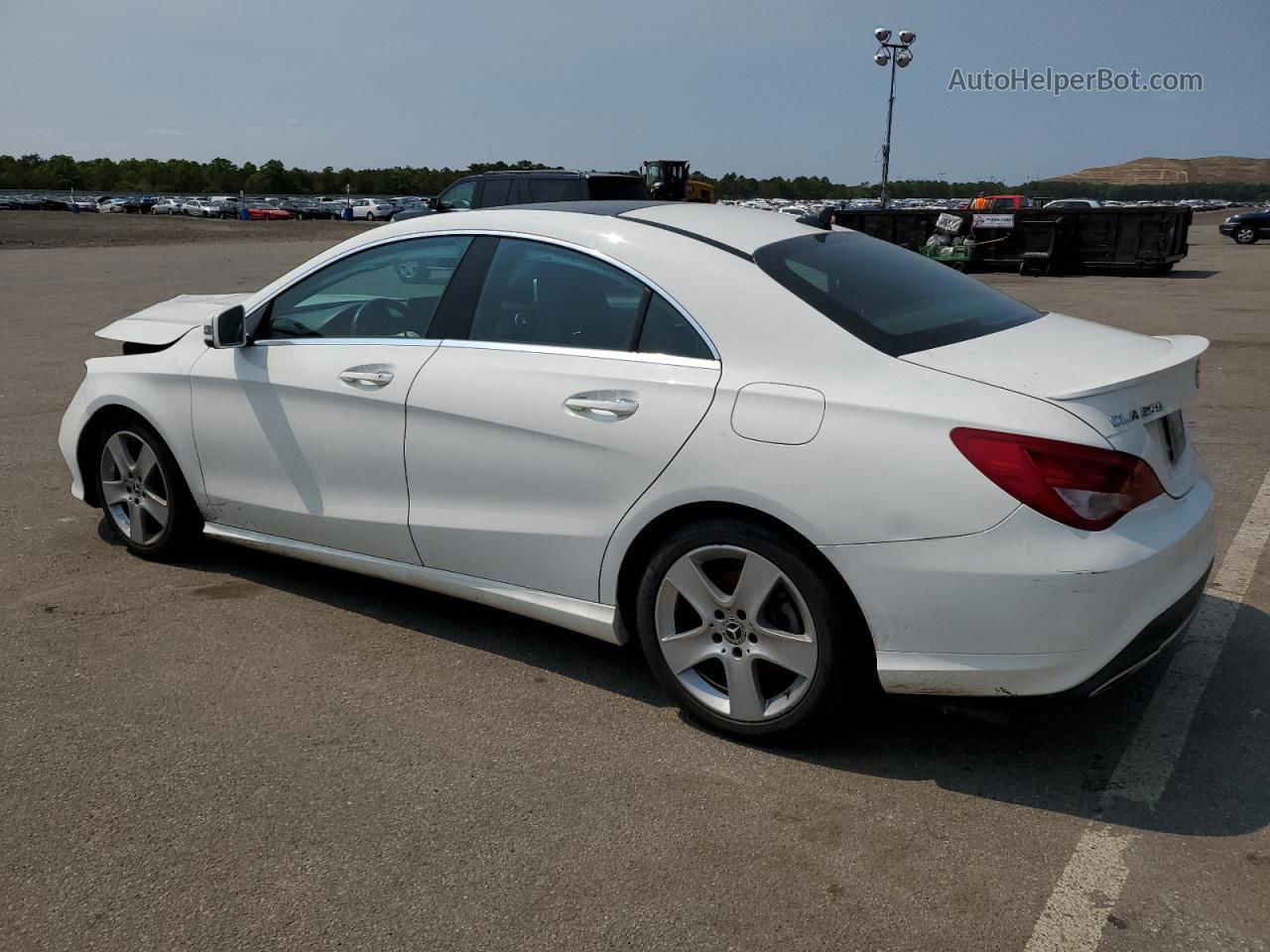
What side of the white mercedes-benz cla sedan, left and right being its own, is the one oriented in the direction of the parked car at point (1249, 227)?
right

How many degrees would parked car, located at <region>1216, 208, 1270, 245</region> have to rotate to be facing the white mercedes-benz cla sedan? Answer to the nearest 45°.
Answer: approximately 90° to its left

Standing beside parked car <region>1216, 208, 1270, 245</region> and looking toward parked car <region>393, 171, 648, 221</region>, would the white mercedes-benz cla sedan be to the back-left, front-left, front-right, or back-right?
front-left

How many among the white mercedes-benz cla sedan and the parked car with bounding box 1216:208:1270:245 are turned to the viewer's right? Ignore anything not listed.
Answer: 0

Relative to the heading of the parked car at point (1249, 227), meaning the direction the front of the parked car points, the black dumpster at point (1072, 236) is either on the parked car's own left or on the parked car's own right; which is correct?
on the parked car's own left

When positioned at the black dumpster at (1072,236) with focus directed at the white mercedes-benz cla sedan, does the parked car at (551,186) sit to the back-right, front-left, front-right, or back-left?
front-right

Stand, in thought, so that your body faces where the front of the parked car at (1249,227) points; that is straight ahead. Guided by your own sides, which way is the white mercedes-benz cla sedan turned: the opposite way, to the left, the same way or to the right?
the same way

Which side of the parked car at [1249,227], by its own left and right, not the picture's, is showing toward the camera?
left

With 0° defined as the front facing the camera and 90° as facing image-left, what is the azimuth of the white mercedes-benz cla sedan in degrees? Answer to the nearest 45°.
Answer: approximately 135°
